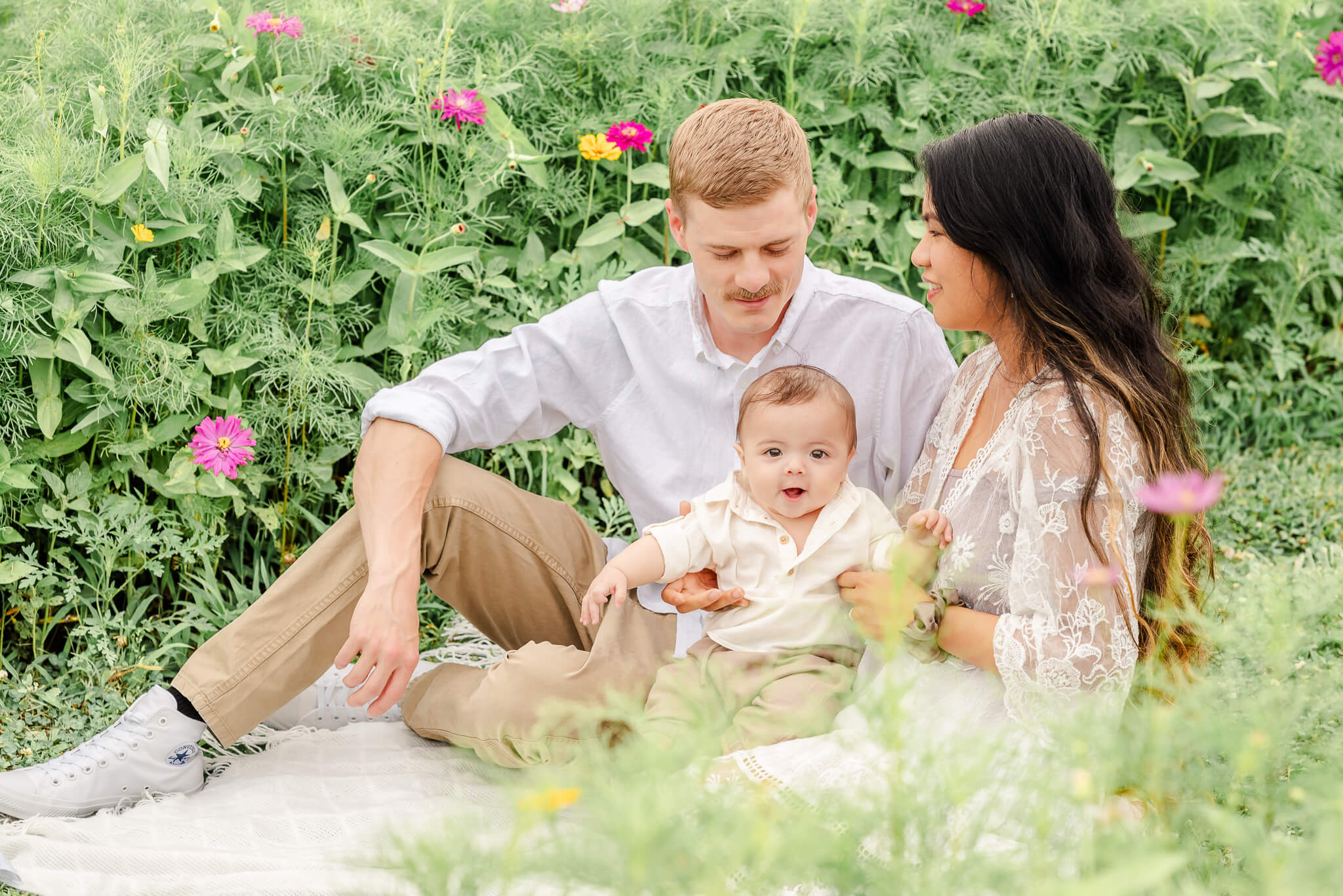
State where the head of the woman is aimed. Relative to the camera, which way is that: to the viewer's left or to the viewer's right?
to the viewer's left

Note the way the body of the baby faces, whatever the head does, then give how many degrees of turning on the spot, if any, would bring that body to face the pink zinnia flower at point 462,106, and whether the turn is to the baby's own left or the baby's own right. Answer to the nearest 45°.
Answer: approximately 135° to the baby's own right

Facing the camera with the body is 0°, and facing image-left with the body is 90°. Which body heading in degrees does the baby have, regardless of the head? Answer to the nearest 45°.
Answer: approximately 0°

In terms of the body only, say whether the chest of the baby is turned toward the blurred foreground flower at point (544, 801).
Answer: yes

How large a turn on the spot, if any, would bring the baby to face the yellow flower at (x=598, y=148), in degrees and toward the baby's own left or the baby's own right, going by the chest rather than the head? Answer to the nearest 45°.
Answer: approximately 180°
